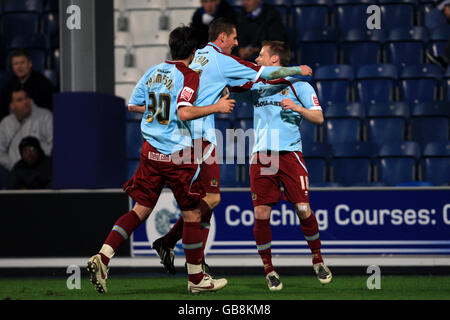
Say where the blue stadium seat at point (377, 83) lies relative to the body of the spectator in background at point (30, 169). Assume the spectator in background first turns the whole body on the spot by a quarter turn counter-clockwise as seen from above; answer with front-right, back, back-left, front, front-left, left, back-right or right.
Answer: front

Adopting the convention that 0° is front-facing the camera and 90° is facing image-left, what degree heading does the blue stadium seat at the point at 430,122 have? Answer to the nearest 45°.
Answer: approximately 0°

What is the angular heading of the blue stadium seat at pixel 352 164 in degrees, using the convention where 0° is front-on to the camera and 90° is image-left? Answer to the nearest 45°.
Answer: approximately 0°

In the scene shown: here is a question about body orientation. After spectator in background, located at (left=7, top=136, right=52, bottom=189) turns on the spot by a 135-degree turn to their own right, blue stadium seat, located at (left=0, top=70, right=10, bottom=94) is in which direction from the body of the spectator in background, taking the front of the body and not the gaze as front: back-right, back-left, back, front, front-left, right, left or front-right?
front-right

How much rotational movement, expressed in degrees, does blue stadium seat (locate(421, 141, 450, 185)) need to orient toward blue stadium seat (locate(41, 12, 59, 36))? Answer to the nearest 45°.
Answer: approximately 90° to its right

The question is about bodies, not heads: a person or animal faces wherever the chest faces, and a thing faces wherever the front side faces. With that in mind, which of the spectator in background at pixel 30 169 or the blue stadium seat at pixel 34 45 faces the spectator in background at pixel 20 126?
the blue stadium seat

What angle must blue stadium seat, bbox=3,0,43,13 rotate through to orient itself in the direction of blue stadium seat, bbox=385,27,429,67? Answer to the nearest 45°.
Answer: approximately 45° to its left

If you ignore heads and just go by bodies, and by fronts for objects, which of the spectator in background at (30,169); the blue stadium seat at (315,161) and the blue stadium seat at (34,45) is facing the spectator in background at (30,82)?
the blue stadium seat at (34,45)

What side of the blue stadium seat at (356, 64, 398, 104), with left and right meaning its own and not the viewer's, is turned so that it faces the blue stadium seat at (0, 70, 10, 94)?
right

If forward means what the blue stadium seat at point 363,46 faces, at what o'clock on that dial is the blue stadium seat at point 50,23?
the blue stadium seat at point 50,23 is roughly at 3 o'clock from the blue stadium seat at point 363,46.

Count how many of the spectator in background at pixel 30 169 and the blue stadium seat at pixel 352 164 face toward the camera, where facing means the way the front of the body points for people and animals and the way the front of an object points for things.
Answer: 2

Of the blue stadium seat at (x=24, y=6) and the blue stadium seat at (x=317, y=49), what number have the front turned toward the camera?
2

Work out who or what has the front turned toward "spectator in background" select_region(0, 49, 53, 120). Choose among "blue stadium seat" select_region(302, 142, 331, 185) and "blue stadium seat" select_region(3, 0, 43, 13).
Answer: "blue stadium seat" select_region(3, 0, 43, 13)

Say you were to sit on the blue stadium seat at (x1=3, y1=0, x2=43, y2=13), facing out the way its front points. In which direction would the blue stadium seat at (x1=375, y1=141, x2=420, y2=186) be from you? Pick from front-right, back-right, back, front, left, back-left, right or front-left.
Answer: front-left

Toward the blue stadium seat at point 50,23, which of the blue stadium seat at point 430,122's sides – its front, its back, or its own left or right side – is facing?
right
